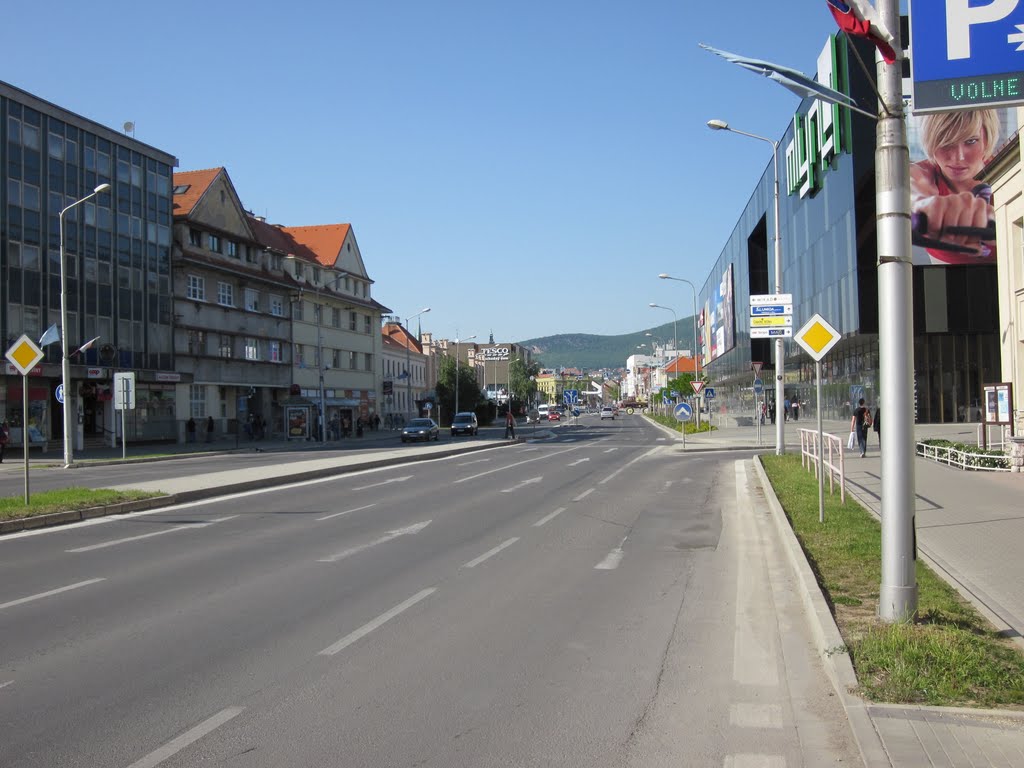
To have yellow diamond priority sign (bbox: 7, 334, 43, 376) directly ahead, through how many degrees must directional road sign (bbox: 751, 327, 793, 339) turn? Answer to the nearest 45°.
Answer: approximately 45° to its right

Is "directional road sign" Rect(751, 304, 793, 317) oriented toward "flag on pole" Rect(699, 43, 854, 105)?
yes

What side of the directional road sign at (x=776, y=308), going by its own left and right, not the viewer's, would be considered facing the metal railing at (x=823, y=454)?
front

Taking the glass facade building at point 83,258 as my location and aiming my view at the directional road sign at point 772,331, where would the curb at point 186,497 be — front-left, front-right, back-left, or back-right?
front-right

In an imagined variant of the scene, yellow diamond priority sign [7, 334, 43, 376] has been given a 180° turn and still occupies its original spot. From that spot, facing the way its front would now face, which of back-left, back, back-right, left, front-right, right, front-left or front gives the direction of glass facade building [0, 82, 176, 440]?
front

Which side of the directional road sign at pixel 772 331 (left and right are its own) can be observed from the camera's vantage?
front

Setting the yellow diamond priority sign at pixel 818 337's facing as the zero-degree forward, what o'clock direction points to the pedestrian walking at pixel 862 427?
The pedestrian walking is roughly at 6 o'clock from the yellow diamond priority sign.

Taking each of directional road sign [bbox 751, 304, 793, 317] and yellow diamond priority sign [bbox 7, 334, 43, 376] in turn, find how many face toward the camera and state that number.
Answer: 2

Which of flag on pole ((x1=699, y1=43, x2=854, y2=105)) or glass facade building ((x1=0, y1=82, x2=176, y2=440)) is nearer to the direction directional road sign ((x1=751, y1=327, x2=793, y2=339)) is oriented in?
the flag on pole

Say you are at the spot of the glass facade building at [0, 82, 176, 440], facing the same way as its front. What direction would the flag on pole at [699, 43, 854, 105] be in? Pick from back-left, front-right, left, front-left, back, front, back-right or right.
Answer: front-right

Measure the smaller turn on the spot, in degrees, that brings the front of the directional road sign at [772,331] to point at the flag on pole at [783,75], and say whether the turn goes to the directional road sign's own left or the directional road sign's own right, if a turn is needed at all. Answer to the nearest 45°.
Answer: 0° — it already faces it

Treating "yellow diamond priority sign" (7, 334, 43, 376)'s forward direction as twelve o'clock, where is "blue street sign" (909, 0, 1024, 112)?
The blue street sign is roughly at 11 o'clock from the yellow diamond priority sign.

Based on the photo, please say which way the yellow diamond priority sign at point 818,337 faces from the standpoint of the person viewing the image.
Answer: facing the viewer

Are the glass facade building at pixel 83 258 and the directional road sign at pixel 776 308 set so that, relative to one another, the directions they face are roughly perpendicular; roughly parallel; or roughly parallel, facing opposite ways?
roughly perpendicular

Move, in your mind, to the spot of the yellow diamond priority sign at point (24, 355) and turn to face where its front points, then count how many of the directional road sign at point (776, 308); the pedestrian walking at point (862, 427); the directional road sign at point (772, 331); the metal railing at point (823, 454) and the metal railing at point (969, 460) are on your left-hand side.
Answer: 5
